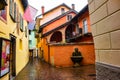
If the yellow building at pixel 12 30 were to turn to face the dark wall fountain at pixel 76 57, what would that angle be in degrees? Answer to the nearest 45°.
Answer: approximately 45° to its left

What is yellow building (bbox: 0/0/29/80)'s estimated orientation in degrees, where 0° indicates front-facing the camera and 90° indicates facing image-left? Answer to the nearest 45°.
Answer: approximately 270°
